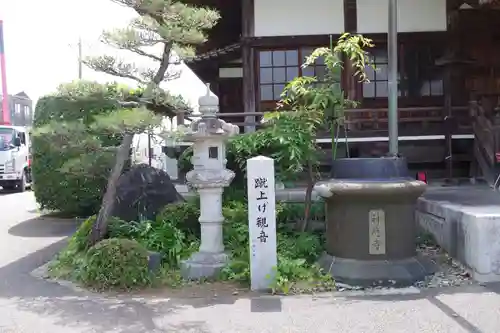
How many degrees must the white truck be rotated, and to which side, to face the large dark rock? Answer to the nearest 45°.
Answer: approximately 45° to its left

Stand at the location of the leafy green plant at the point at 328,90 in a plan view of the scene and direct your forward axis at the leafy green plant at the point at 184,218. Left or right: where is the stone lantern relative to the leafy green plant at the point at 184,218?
left

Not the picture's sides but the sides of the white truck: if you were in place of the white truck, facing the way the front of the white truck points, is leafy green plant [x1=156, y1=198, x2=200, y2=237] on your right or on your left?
on your left

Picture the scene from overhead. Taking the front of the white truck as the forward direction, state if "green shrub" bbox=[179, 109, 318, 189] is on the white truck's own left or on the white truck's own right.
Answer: on the white truck's own left

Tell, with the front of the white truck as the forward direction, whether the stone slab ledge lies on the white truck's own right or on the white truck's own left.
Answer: on the white truck's own left

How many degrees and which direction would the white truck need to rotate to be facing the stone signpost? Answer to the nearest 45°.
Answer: approximately 45° to its left

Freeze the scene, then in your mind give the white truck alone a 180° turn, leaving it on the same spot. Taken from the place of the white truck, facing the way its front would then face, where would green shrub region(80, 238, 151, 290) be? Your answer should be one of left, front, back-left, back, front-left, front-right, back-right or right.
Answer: back-right

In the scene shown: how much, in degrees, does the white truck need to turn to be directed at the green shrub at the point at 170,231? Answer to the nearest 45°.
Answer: approximately 45° to its left

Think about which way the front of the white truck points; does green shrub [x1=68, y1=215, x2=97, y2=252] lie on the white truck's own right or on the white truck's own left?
on the white truck's own left
